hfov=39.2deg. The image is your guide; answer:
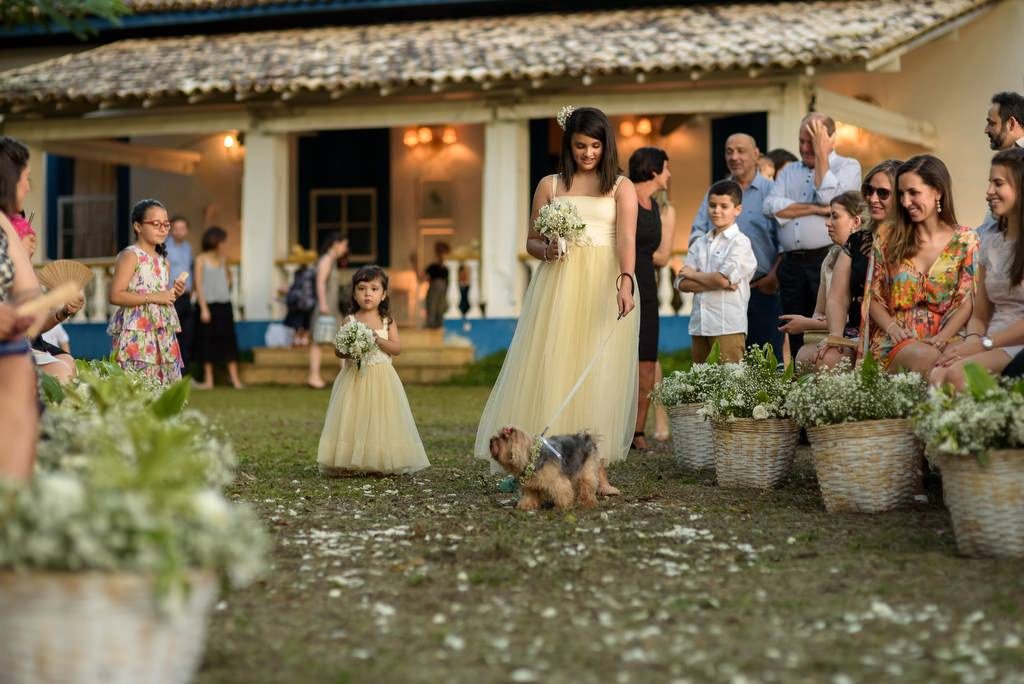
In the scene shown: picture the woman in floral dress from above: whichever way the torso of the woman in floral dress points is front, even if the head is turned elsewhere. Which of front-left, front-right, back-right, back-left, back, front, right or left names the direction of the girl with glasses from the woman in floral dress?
front-right

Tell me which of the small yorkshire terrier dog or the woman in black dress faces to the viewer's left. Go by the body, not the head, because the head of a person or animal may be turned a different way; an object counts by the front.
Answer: the small yorkshire terrier dog

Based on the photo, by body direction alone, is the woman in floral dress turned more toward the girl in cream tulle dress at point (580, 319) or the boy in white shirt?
the girl in cream tulle dress

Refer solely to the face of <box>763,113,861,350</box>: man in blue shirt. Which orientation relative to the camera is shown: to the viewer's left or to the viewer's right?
to the viewer's left

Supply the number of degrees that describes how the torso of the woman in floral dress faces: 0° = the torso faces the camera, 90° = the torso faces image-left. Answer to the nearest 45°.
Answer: approximately 45°

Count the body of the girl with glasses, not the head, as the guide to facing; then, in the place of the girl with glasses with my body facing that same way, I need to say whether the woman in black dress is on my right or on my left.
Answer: on my left

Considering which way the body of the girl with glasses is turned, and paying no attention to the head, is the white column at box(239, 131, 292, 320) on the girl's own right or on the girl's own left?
on the girl's own left

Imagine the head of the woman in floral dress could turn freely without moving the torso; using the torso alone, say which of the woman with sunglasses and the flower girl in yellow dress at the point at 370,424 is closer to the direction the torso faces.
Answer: the flower girl in yellow dress

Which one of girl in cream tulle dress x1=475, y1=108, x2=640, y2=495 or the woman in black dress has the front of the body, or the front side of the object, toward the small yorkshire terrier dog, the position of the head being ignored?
the girl in cream tulle dress

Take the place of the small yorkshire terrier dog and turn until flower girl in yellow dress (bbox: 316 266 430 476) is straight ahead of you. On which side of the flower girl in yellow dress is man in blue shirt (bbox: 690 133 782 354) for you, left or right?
right
